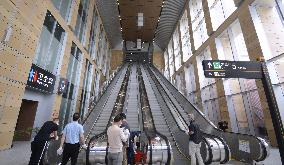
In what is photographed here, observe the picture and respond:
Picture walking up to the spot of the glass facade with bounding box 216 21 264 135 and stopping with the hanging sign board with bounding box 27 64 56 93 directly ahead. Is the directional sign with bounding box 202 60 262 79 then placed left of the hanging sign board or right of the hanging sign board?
left

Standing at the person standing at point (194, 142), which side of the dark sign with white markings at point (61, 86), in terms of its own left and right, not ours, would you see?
front

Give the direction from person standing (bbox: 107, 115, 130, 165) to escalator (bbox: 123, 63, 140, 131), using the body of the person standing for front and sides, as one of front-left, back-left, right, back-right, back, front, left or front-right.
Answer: front-left

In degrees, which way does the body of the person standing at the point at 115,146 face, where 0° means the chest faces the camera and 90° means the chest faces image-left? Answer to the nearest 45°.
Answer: approximately 225°
